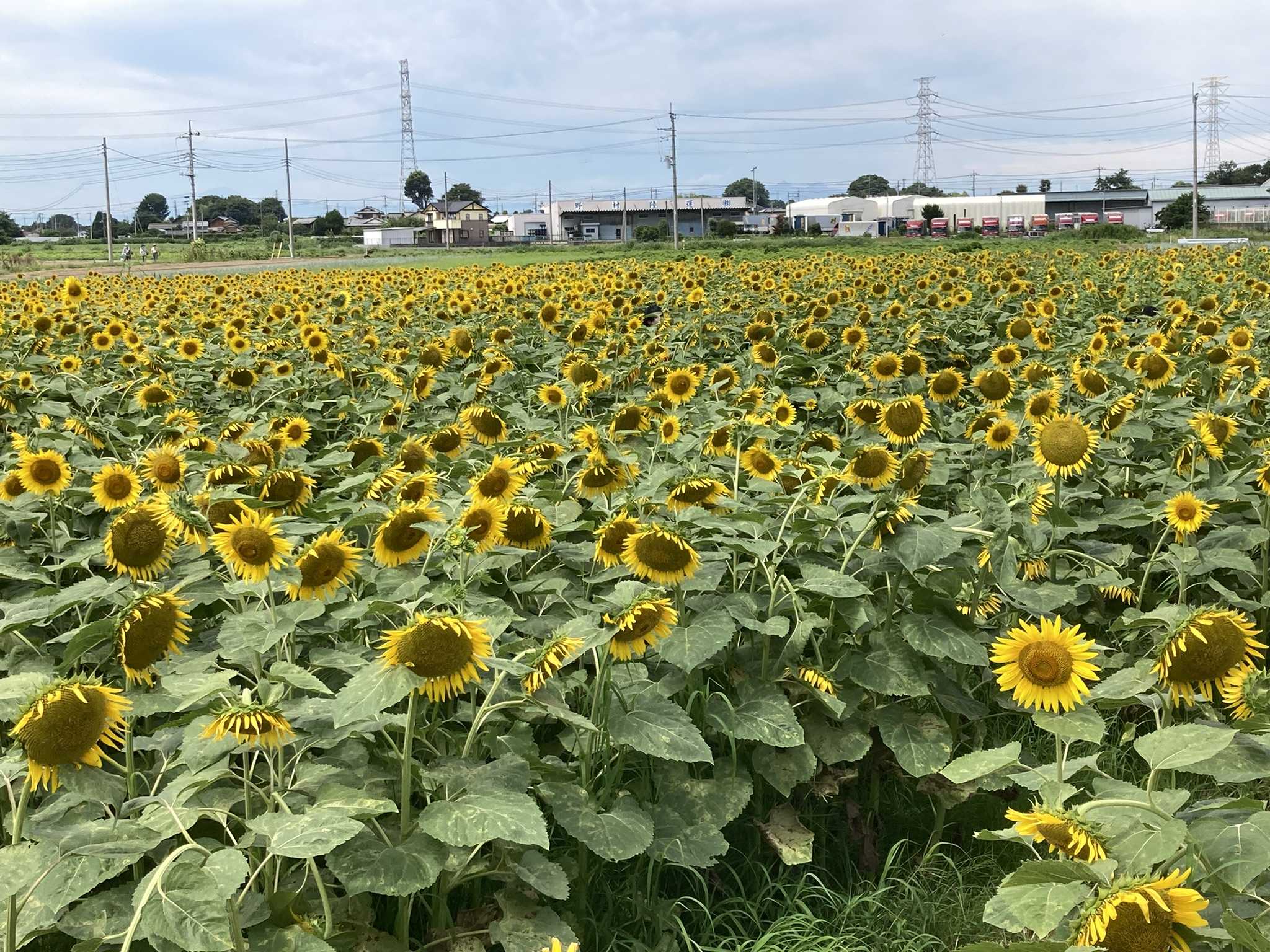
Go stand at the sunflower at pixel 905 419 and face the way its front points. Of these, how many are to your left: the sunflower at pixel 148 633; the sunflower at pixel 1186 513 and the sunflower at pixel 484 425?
1

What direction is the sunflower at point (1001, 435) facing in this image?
toward the camera

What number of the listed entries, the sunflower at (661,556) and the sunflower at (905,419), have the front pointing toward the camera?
2

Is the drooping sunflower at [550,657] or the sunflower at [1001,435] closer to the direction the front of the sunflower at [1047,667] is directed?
the drooping sunflower

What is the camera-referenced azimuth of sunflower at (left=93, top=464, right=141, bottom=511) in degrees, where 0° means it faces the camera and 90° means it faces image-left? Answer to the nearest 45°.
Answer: approximately 0°

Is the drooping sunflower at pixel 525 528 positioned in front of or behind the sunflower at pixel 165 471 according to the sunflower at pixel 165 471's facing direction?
in front

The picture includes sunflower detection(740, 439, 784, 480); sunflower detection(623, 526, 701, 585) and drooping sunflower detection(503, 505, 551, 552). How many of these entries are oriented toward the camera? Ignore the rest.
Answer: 3

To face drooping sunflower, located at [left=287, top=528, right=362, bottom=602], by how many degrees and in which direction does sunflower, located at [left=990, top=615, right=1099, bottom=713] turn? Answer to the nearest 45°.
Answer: approximately 90° to its right

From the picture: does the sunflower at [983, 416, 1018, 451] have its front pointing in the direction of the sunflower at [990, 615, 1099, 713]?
yes

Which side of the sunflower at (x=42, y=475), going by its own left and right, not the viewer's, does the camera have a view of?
front

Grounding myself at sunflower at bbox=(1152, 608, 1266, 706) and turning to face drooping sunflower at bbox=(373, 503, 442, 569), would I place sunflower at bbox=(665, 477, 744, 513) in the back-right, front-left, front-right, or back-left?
front-right

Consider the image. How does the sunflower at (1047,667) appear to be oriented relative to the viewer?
toward the camera

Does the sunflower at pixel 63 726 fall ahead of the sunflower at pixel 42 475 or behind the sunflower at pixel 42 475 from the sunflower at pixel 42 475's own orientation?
ahead

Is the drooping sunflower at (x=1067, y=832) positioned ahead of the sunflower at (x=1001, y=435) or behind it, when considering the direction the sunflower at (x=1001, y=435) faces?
ahead
